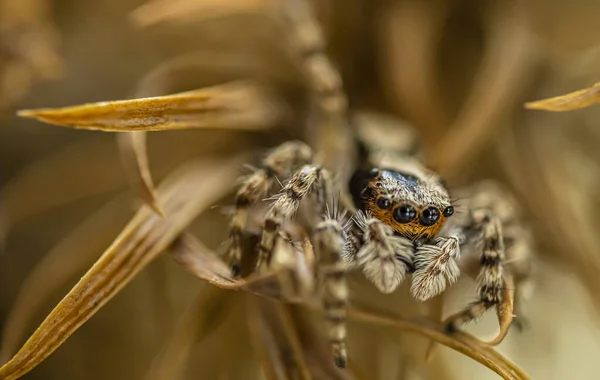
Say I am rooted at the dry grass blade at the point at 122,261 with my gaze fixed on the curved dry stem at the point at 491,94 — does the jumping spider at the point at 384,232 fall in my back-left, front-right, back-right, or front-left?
front-right

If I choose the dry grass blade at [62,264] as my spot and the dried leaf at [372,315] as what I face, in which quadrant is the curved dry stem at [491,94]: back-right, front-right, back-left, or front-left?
front-left

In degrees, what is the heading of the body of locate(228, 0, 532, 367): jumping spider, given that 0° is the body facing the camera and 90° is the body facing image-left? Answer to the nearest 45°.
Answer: approximately 315°
